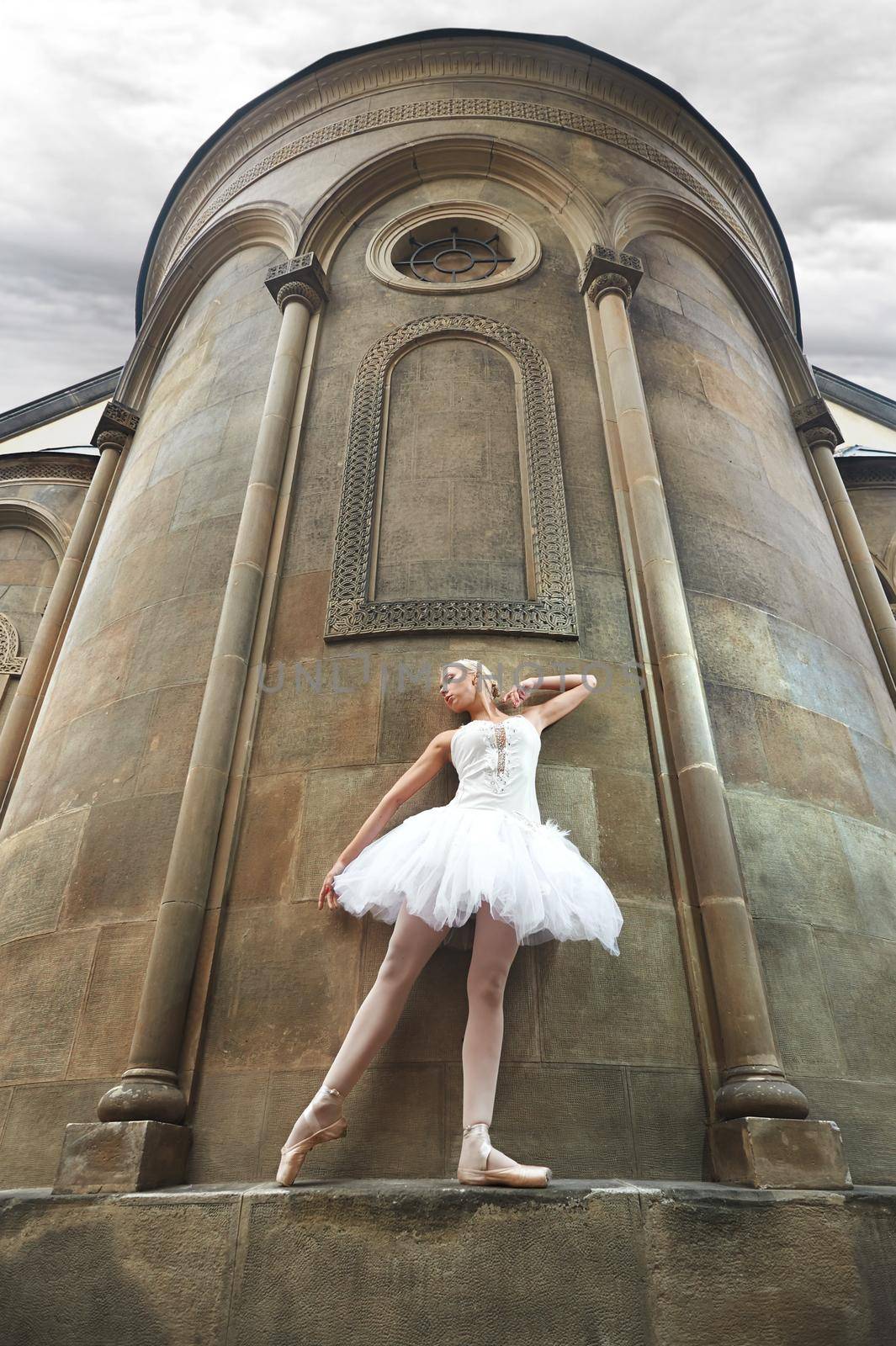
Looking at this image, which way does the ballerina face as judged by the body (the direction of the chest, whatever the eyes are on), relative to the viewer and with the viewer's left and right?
facing the viewer

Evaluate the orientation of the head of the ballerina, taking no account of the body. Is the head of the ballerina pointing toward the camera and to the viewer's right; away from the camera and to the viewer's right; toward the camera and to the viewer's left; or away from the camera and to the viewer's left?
toward the camera and to the viewer's left

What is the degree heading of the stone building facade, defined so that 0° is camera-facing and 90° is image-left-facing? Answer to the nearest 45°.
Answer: approximately 0°
